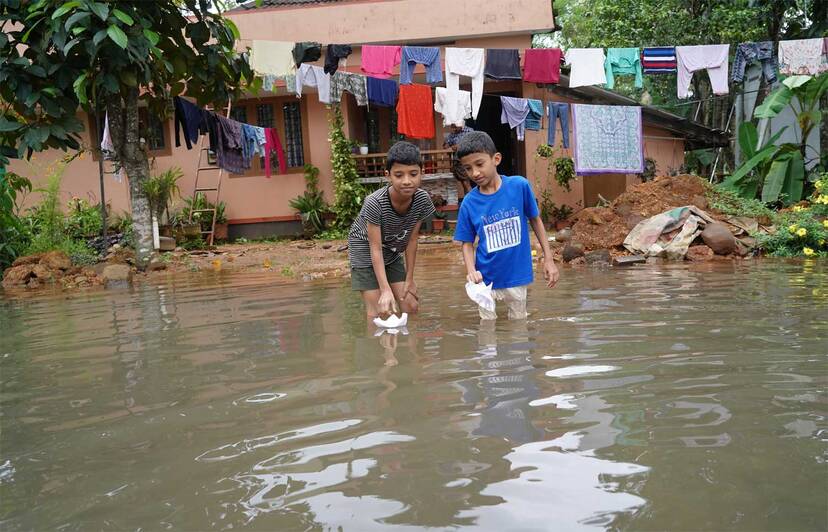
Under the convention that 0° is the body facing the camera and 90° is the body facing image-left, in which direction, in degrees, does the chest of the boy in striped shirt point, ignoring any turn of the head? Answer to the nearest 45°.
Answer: approximately 315°

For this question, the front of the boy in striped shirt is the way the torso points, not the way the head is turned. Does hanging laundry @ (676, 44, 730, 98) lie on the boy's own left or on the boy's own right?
on the boy's own left

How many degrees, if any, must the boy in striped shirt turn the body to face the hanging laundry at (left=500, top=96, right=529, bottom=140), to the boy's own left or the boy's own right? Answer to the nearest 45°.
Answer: approximately 135° to the boy's own left

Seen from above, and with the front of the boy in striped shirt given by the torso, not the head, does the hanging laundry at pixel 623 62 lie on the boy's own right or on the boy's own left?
on the boy's own left

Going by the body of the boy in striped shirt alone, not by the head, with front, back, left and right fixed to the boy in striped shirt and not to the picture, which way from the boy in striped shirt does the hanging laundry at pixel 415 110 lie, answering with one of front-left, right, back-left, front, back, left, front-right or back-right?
back-left

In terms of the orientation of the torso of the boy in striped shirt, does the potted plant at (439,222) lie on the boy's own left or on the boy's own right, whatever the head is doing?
on the boy's own left

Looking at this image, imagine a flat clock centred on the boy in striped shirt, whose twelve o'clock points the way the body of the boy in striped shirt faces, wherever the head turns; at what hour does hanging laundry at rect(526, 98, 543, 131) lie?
The hanging laundry is roughly at 8 o'clock from the boy in striped shirt.

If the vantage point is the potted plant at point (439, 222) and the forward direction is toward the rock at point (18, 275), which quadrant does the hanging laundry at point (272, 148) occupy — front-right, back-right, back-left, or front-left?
front-right

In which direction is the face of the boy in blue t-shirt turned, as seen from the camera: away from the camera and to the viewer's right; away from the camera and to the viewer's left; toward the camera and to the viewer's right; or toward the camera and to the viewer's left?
toward the camera and to the viewer's left

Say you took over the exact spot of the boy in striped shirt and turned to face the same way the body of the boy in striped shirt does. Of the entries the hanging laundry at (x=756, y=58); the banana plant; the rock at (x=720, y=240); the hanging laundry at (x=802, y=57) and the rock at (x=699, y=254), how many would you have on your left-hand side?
5

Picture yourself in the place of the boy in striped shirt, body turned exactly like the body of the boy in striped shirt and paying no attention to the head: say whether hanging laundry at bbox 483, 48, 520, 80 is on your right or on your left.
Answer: on your left
